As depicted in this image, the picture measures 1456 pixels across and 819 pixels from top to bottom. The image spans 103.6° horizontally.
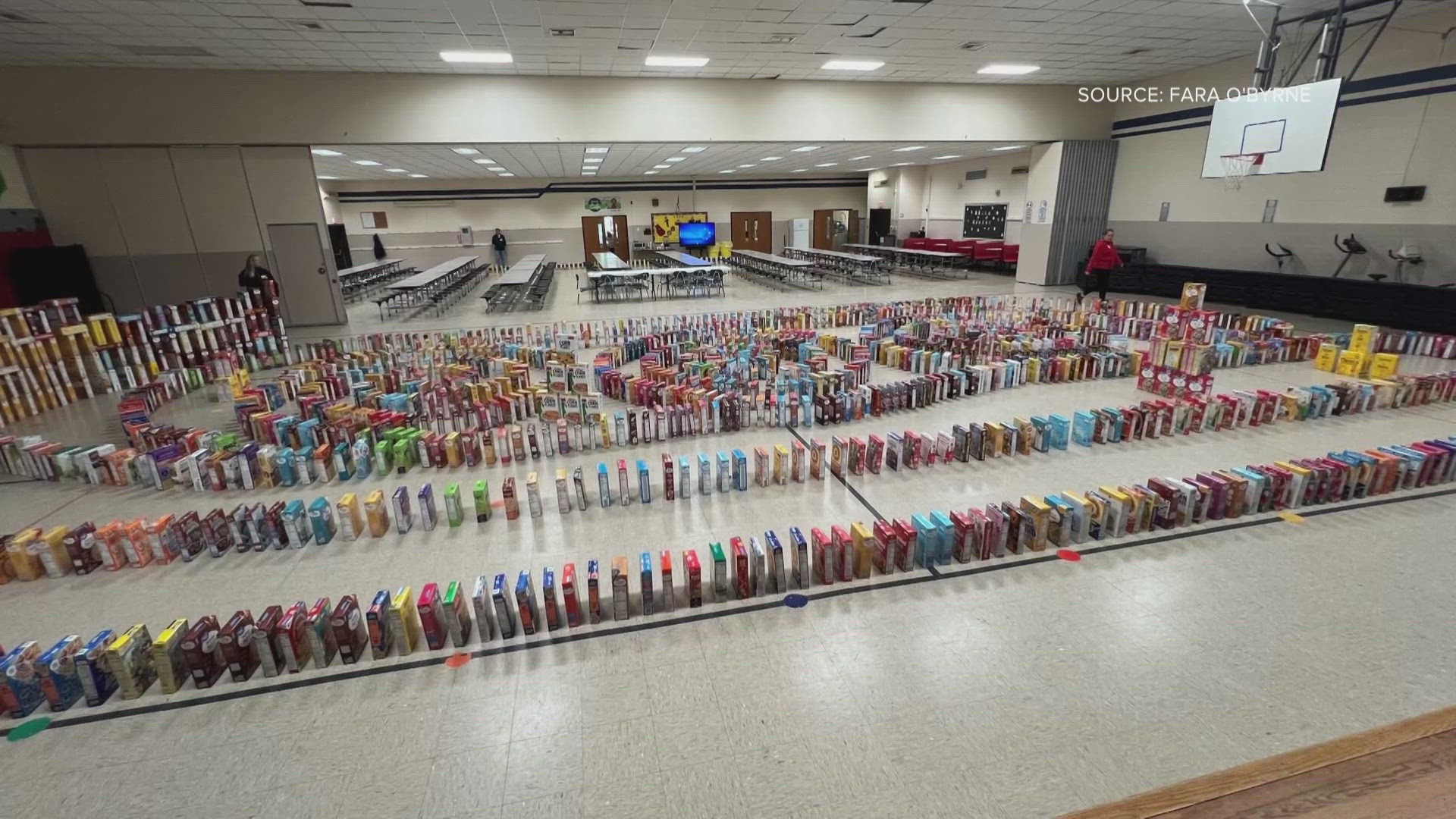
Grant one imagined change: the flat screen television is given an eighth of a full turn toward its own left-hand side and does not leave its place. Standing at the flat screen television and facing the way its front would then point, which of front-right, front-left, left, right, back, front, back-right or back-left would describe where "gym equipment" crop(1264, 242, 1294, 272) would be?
front

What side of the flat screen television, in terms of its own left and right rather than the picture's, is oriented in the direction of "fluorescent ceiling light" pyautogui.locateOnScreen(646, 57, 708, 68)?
front

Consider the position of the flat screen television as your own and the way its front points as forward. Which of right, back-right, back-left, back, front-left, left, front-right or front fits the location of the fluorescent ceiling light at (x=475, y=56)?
front

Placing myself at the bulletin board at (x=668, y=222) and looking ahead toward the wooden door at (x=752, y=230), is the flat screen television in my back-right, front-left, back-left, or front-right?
front-right

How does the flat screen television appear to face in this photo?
toward the camera

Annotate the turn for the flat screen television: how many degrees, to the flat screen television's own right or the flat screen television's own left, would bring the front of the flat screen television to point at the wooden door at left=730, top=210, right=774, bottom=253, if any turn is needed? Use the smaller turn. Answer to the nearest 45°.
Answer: approximately 90° to the flat screen television's own left

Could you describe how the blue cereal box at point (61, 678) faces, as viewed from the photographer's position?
facing the viewer and to the right of the viewer

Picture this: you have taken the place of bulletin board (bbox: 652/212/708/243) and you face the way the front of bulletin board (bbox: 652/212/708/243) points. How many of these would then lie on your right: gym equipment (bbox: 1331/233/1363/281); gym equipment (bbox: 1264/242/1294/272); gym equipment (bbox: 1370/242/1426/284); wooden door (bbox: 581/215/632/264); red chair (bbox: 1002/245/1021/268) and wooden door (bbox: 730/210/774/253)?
1

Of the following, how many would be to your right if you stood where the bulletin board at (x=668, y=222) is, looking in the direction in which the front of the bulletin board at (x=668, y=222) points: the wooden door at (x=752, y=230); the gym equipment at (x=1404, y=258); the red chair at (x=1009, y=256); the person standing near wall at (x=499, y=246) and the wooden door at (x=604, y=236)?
2

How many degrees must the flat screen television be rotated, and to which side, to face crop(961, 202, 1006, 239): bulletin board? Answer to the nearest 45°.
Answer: approximately 45° to its left

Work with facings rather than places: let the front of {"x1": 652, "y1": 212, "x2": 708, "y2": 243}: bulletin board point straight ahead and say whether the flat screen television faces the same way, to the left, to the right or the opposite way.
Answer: the same way

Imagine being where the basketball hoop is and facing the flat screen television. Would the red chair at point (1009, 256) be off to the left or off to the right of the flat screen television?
right

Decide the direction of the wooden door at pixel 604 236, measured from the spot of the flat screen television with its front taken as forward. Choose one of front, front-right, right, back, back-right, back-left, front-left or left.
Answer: right

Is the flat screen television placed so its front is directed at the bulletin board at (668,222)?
no

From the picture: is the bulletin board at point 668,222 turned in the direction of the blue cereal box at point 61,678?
yes

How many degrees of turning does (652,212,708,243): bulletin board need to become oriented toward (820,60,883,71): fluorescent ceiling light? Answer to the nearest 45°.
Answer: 0° — it already faces it

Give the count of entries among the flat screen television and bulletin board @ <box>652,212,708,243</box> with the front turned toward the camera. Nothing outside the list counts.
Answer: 2
